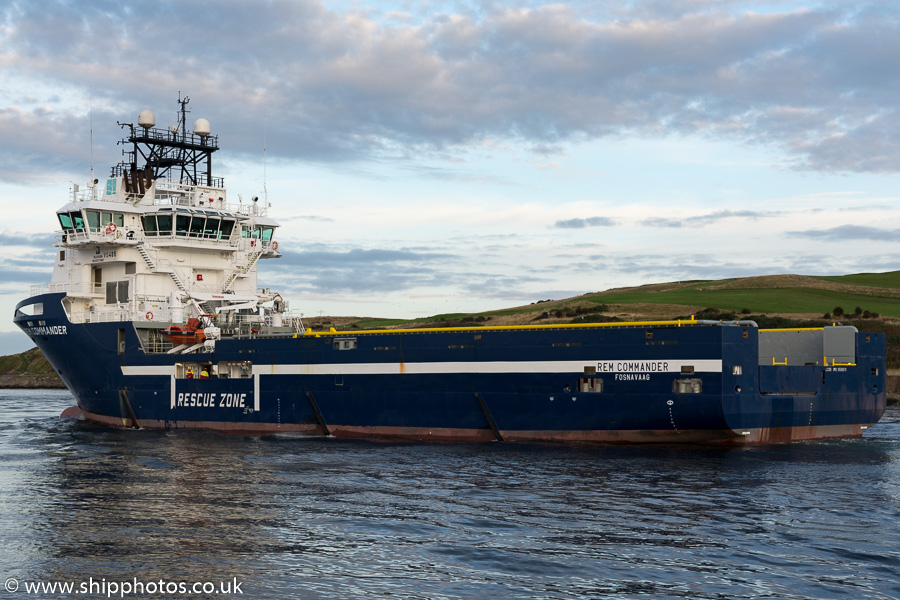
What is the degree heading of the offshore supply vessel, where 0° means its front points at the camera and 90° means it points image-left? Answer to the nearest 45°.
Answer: approximately 135°
